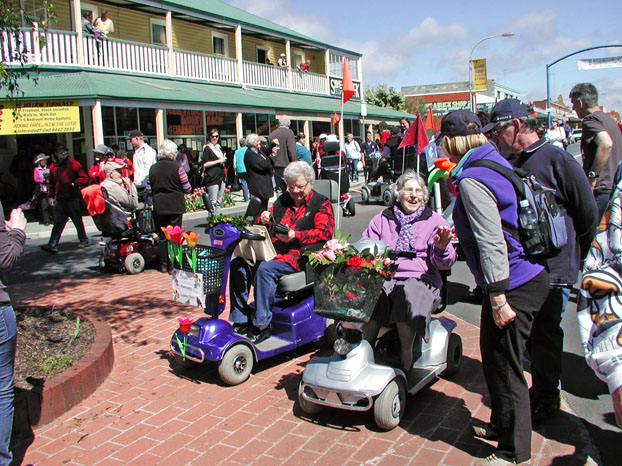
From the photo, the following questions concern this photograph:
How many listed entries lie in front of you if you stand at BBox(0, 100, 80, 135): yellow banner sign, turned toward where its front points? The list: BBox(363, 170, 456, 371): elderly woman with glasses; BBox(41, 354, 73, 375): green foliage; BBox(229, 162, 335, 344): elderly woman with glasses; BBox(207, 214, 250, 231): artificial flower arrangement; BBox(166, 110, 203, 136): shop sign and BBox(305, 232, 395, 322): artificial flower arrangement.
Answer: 5

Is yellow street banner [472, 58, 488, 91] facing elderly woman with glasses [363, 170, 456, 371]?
yes

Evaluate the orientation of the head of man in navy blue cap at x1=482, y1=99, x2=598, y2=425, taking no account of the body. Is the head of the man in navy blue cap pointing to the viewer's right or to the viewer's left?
to the viewer's left

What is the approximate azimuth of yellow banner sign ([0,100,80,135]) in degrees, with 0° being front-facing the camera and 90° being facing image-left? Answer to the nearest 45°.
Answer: approximately 0°

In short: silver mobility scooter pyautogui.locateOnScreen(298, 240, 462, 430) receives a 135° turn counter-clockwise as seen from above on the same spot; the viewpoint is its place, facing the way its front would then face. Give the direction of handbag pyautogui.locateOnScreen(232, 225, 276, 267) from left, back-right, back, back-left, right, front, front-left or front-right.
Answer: back-left

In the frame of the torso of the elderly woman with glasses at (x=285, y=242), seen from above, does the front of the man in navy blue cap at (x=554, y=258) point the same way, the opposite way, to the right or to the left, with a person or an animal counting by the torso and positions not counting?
to the right
